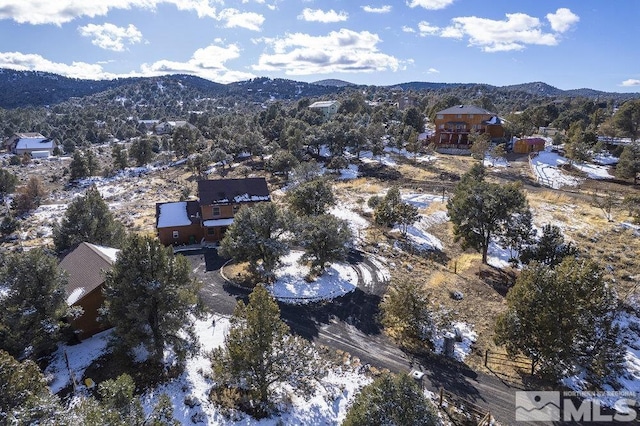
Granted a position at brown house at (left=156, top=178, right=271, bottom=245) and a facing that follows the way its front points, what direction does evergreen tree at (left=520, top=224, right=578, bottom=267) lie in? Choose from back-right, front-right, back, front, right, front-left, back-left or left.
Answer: front-left

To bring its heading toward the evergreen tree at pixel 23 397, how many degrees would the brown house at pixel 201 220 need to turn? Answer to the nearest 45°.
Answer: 0° — it already faces it

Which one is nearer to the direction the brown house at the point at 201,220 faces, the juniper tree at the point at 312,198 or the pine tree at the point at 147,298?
the pine tree

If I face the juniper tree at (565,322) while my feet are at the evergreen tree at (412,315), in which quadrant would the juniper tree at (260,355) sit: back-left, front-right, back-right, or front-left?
back-right

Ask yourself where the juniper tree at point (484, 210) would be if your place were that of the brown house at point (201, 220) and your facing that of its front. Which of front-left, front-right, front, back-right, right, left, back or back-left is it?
front-left

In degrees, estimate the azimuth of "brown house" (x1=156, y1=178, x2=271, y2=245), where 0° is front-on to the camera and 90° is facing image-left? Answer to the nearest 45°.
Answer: approximately 0°

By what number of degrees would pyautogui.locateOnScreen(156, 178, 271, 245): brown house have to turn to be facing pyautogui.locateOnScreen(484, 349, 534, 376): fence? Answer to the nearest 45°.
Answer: approximately 45° to its left

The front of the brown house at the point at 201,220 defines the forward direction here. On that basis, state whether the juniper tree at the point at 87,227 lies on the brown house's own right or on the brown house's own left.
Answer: on the brown house's own right

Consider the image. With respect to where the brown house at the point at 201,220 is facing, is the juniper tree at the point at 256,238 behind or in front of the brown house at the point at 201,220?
in front

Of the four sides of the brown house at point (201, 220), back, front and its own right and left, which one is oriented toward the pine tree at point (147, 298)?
front

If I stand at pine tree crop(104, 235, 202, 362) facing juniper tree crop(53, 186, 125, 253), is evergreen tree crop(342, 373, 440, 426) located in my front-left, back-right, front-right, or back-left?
back-right

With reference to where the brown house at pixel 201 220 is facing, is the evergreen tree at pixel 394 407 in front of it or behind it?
in front
